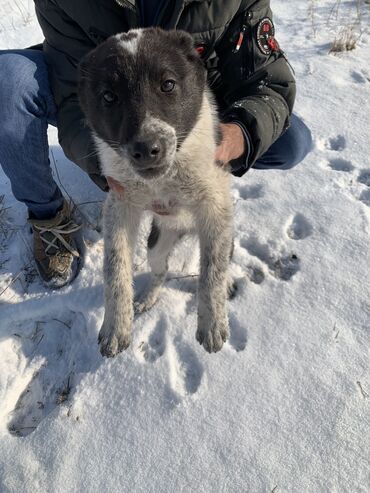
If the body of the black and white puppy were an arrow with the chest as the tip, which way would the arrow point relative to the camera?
toward the camera
